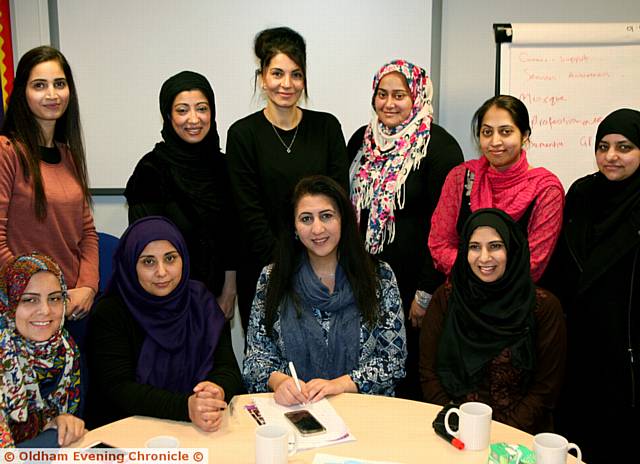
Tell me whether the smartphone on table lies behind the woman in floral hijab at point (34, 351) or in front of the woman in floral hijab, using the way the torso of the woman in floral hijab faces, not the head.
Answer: in front

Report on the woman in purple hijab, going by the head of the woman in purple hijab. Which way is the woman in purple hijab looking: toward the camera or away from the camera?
toward the camera

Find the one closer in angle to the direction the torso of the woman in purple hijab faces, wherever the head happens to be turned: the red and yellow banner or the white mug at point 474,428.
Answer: the white mug

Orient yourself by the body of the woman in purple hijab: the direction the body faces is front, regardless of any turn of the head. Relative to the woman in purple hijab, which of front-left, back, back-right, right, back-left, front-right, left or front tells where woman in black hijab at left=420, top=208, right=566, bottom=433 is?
front-left

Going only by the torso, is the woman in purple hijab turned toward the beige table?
yes

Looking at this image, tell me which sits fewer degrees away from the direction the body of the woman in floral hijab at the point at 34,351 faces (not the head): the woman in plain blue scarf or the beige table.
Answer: the beige table

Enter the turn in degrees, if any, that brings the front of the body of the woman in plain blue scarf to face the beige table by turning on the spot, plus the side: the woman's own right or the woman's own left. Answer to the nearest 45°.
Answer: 0° — they already face it

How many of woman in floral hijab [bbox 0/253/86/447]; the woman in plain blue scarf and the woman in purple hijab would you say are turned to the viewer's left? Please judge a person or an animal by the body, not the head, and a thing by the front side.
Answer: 0

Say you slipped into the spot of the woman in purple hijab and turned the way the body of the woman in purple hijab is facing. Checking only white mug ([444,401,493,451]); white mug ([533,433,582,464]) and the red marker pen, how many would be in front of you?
3

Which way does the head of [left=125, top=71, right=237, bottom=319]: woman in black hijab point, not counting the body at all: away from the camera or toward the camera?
toward the camera

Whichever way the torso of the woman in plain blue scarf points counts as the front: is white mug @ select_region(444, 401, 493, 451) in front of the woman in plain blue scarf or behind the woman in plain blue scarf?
in front

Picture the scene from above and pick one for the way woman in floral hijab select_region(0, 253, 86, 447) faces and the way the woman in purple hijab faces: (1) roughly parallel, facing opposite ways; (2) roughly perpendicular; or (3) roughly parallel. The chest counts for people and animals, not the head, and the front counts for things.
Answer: roughly parallel

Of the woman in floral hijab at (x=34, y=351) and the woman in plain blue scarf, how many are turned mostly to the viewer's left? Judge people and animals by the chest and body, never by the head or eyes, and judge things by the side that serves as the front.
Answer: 0

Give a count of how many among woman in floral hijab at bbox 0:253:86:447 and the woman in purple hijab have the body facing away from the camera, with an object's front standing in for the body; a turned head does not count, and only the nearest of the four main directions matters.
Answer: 0

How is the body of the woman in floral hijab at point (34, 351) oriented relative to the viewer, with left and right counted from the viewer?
facing the viewer and to the right of the viewer

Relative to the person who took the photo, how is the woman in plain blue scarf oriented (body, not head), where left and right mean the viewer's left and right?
facing the viewer
